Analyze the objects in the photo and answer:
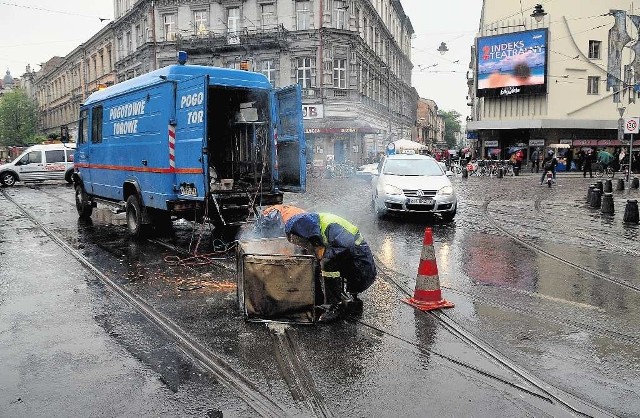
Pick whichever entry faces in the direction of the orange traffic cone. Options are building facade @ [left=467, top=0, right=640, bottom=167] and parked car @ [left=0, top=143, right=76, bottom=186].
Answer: the building facade

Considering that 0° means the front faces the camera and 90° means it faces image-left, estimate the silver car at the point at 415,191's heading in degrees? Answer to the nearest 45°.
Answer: approximately 0°

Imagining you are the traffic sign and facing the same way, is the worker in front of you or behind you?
in front

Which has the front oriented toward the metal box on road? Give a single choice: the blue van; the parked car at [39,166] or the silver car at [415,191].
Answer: the silver car

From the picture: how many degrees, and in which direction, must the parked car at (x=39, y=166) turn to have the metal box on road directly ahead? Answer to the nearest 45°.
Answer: approximately 90° to its left

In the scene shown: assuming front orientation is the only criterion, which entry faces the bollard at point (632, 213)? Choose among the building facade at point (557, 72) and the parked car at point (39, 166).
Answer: the building facade

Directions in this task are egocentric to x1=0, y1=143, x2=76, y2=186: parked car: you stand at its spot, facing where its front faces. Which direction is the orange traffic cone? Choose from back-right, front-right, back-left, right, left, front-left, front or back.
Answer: left

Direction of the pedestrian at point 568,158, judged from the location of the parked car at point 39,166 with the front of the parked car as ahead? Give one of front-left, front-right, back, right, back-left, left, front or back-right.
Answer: back

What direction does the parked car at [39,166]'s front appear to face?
to the viewer's left

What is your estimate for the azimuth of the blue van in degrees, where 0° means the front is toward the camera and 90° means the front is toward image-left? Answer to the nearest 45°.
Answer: approximately 135°

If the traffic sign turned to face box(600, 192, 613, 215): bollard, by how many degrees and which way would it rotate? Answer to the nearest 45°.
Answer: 0° — it already faces it

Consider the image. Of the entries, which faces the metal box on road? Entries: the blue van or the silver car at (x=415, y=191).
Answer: the silver car

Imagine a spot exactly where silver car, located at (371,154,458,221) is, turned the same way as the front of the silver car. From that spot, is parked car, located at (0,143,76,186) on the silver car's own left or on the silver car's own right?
on the silver car's own right
